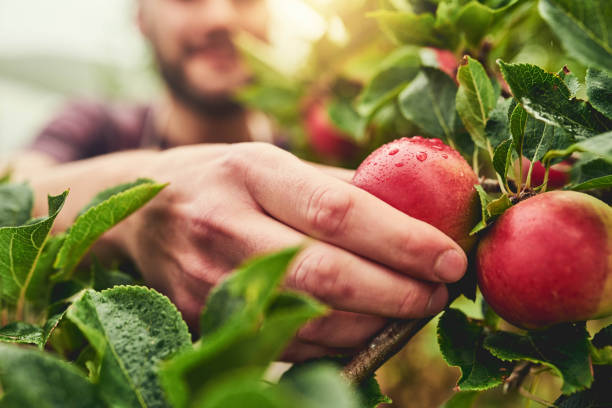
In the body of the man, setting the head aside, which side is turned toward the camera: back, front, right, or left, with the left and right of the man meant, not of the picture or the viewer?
front
